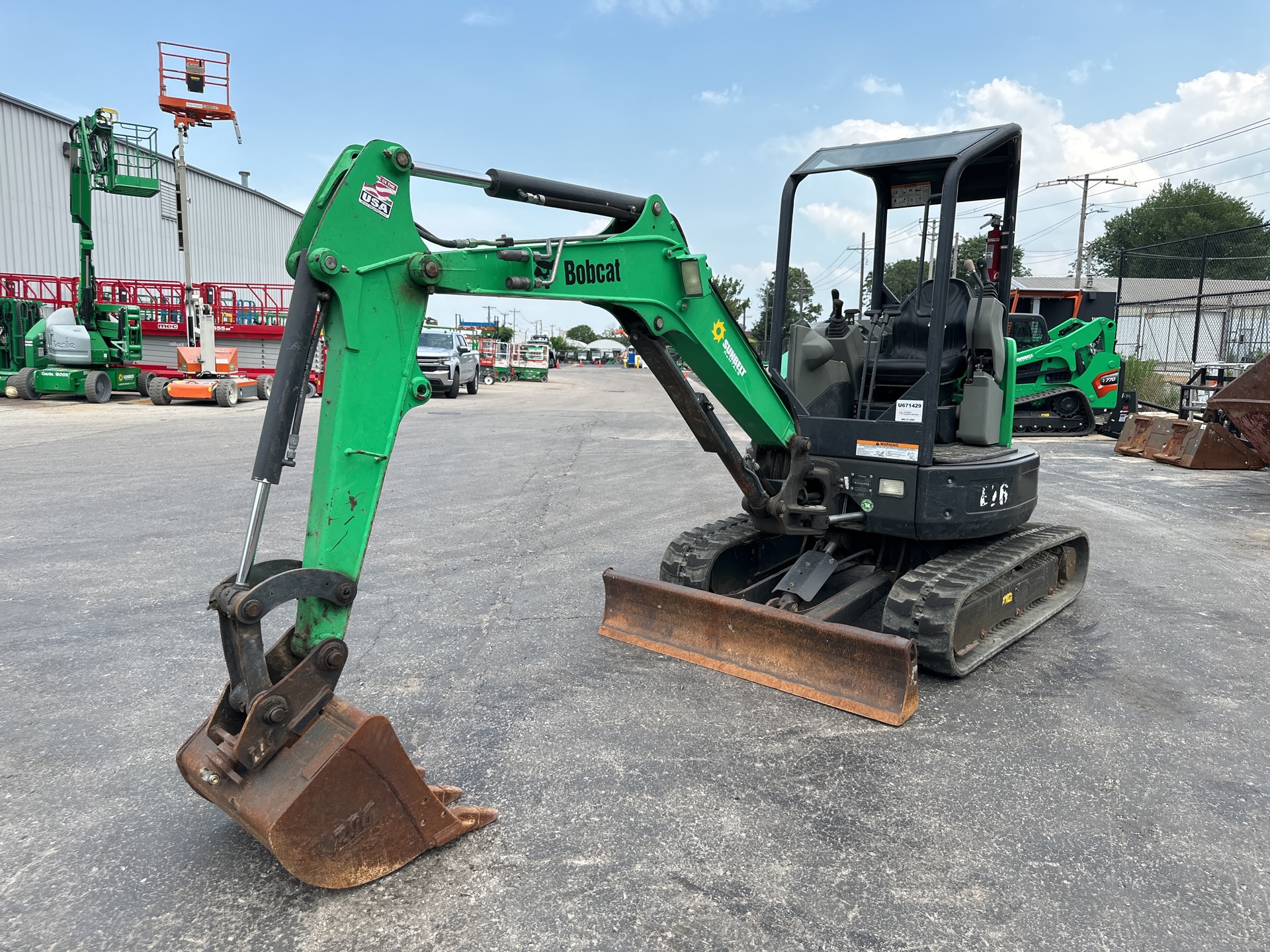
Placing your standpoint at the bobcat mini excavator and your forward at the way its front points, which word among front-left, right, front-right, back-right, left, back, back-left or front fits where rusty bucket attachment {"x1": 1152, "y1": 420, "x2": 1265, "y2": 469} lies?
back

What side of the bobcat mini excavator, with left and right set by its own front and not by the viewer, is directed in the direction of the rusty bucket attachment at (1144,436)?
back

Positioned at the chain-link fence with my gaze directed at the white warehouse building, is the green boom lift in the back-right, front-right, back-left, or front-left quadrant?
front-left

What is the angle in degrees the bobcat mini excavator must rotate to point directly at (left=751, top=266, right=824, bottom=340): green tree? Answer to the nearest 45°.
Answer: approximately 135° to its right

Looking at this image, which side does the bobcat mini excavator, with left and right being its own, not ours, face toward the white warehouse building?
right

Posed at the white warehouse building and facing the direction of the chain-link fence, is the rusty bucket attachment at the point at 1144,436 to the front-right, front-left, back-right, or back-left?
front-right

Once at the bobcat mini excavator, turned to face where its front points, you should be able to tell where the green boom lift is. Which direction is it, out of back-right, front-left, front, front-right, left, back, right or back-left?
right

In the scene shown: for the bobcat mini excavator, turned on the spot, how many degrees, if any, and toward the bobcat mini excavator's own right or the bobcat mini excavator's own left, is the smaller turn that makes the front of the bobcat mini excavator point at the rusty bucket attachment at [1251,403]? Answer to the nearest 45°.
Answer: approximately 180°

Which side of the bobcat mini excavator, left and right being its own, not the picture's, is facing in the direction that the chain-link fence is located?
back

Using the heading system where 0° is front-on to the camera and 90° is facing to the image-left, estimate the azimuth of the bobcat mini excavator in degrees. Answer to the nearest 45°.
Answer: approximately 45°
